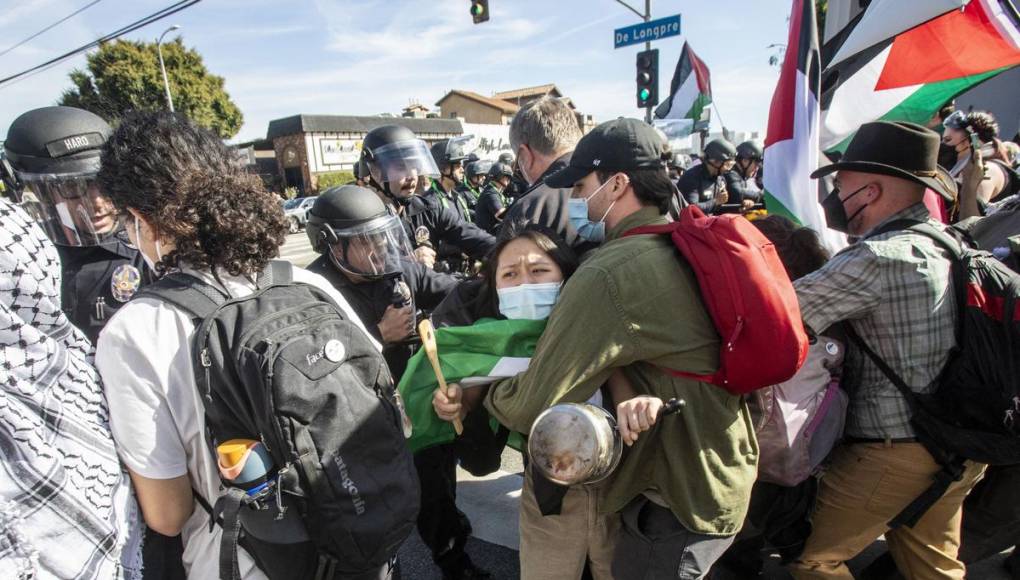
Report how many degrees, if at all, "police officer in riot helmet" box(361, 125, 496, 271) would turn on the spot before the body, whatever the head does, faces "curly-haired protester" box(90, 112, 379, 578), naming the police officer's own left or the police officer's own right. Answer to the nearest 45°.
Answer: approximately 45° to the police officer's own right

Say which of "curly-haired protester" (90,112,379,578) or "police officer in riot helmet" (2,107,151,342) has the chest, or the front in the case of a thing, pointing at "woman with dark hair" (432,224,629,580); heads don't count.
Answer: the police officer in riot helmet

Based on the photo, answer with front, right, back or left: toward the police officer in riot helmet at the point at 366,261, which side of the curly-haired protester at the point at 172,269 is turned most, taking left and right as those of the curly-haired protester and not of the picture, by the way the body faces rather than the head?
right

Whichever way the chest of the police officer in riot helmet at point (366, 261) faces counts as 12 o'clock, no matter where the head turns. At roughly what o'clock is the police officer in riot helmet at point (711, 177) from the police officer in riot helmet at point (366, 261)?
the police officer in riot helmet at point (711, 177) is roughly at 9 o'clock from the police officer in riot helmet at point (366, 261).

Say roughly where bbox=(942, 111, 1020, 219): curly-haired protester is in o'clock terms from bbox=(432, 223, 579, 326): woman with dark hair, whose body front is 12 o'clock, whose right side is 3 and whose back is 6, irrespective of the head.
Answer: The curly-haired protester is roughly at 8 o'clock from the woman with dark hair.

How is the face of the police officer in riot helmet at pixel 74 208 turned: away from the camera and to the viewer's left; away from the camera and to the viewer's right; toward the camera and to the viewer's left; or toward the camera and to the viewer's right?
toward the camera and to the viewer's right

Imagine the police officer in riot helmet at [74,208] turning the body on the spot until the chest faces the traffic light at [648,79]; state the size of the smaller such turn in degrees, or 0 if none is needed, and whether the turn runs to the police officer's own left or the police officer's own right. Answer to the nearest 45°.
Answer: approximately 90° to the police officer's own left

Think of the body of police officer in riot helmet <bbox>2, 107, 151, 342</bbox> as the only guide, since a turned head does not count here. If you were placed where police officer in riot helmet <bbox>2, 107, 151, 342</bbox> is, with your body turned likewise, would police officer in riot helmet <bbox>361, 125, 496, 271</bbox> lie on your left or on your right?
on your left
